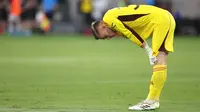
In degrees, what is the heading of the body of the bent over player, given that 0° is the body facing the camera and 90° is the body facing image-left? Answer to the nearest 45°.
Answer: approximately 90°
